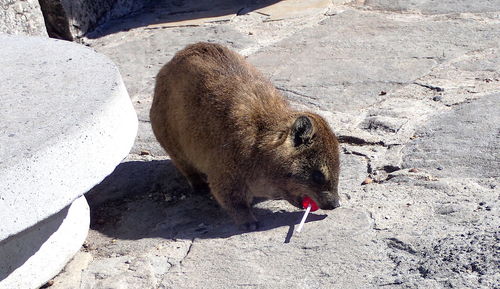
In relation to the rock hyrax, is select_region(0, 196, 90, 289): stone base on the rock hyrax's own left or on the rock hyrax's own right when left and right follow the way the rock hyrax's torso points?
on the rock hyrax's own right

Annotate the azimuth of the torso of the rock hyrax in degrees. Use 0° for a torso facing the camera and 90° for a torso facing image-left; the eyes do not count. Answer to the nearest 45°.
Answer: approximately 315°
